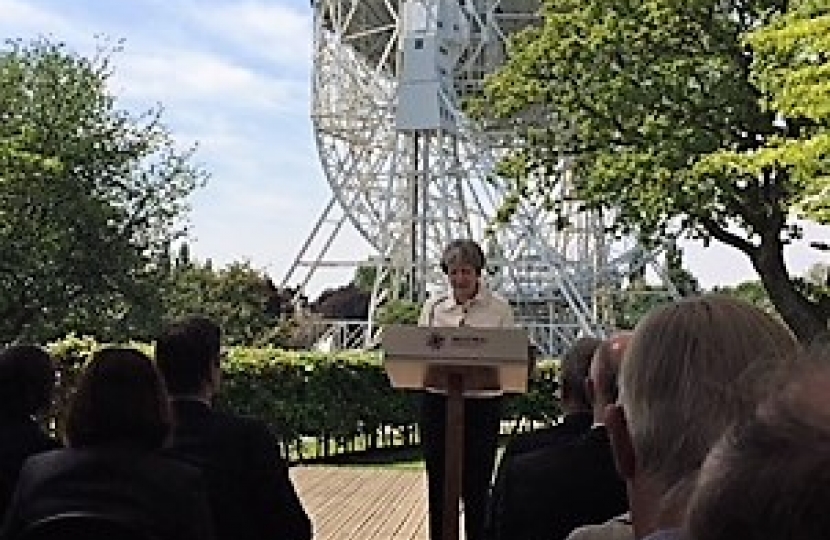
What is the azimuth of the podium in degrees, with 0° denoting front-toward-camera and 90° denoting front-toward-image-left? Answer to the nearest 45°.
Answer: approximately 0°

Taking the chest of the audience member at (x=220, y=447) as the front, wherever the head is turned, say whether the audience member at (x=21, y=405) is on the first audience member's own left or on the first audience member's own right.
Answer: on the first audience member's own left

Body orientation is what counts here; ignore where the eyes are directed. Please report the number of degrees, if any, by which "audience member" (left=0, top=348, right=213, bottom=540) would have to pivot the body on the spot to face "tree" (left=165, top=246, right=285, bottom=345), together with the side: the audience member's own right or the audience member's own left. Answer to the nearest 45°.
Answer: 0° — they already face it

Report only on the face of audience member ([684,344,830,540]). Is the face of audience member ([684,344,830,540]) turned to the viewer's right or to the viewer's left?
to the viewer's left

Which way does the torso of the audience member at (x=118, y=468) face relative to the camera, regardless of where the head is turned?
away from the camera

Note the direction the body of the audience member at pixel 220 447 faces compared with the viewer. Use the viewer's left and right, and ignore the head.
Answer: facing away from the viewer and to the right of the viewer

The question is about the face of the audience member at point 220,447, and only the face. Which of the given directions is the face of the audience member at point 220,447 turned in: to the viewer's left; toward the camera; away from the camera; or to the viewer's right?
away from the camera

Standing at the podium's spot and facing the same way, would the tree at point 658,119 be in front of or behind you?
behind

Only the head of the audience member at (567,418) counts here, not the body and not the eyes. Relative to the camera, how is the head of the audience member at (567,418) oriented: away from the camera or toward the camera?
away from the camera

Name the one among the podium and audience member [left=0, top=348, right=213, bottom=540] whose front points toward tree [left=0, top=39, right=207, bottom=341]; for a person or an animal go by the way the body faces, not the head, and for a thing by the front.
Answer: the audience member

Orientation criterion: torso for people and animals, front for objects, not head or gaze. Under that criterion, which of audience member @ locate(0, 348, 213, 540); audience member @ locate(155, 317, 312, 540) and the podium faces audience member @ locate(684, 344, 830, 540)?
the podium

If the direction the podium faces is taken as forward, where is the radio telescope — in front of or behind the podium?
behind

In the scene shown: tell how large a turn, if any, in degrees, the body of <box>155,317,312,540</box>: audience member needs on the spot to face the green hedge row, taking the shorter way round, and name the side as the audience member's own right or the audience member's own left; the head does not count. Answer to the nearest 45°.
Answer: approximately 45° to the audience member's own left

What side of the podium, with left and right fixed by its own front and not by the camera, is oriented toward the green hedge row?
back

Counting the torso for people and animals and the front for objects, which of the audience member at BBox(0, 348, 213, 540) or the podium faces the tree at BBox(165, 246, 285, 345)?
the audience member

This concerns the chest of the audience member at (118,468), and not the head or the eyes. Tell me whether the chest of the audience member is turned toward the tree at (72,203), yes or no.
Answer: yes
